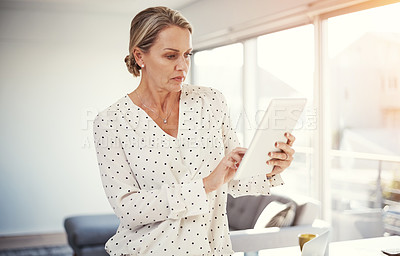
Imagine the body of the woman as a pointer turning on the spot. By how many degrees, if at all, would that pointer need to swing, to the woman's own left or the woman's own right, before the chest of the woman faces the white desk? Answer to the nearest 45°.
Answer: approximately 90° to the woman's own left

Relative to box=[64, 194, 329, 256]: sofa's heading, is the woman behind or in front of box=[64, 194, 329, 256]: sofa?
in front

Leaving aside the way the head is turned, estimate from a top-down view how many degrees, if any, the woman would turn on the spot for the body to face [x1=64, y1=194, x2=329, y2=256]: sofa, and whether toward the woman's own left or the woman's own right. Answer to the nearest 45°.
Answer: approximately 135° to the woman's own left

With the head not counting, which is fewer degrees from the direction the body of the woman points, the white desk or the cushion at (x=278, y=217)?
the white desk

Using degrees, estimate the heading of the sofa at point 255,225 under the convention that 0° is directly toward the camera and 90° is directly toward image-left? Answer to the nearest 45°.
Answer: approximately 0°

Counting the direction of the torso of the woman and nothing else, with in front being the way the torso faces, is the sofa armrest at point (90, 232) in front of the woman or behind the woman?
behind
